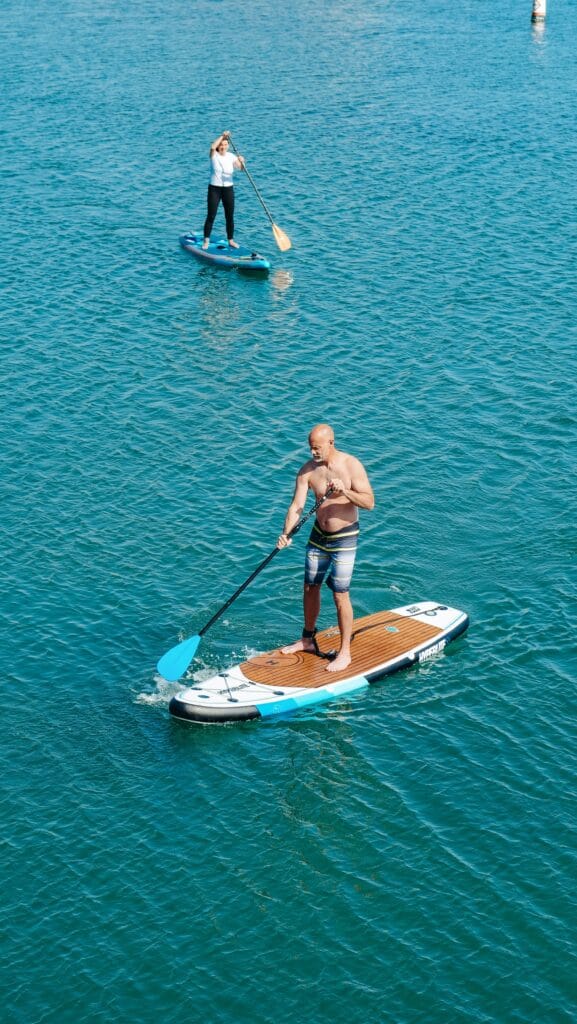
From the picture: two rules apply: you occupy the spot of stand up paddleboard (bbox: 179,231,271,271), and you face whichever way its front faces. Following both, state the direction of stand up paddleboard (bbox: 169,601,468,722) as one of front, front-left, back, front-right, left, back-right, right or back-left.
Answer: front-right

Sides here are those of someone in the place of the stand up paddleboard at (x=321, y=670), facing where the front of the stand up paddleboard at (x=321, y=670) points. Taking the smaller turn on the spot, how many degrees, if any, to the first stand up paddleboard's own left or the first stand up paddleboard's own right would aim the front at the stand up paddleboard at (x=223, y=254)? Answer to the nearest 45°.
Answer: approximately 135° to the first stand up paddleboard's own right

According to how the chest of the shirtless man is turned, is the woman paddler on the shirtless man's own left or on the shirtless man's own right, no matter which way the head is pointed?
on the shirtless man's own right

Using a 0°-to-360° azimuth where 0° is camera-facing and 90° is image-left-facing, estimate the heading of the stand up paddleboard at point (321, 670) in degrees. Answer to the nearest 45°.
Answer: approximately 45°

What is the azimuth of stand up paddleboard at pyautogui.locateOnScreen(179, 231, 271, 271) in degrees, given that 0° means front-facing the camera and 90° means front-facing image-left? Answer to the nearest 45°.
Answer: approximately 315°

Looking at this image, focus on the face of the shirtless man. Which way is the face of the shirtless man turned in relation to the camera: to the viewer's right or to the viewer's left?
to the viewer's left

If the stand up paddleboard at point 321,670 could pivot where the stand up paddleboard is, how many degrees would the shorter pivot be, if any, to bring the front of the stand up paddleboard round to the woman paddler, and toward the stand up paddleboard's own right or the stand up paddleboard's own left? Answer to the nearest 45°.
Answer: approximately 135° to the stand up paddleboard's own right

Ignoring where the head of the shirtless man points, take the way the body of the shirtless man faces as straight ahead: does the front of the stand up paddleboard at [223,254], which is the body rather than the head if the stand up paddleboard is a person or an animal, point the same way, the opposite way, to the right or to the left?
to the left

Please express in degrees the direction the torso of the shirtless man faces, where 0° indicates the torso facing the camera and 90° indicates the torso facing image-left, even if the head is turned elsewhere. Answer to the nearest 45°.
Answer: approximately 45°

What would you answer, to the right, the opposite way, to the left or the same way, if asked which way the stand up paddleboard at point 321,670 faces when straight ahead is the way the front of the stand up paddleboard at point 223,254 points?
to the right

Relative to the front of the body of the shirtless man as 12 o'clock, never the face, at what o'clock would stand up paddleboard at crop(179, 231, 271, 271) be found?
The stand up paddleboard is roughly at 4 o'clock from the shirtless man.
